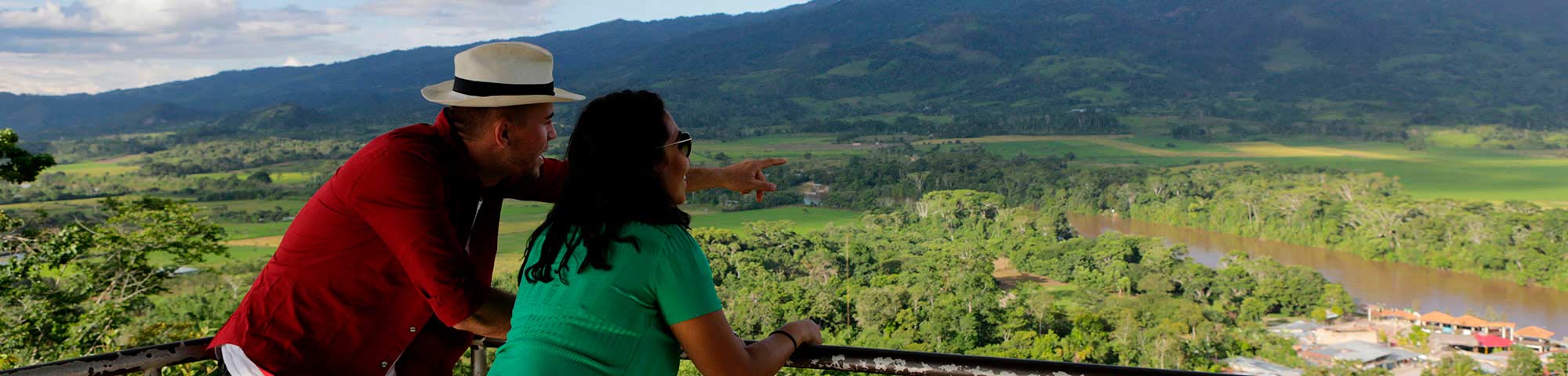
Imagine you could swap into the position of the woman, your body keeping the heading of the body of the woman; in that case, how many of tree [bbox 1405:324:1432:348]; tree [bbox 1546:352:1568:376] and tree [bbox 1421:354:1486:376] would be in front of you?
3

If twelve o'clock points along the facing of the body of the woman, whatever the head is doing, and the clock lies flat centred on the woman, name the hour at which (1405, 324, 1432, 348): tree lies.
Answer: The tree is roughly at 12 o'clock from the woman.

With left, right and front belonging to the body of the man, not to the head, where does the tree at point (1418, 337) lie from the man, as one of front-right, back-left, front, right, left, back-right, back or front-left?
front-left

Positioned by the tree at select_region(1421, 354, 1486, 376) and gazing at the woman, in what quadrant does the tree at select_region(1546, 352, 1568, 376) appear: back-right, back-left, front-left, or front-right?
back-left

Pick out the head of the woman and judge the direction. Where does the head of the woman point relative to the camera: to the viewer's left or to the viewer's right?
to the viewer's right

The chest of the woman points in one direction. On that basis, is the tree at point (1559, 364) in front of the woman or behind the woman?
in front

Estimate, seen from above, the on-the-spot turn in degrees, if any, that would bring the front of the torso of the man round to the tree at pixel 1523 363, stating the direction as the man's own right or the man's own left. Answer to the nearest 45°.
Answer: approximately 45° to the man's own left

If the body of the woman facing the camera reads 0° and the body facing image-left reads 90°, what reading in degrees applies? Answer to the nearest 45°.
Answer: approximately 225°

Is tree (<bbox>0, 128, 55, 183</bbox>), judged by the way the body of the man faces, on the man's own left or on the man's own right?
on the man's own left
